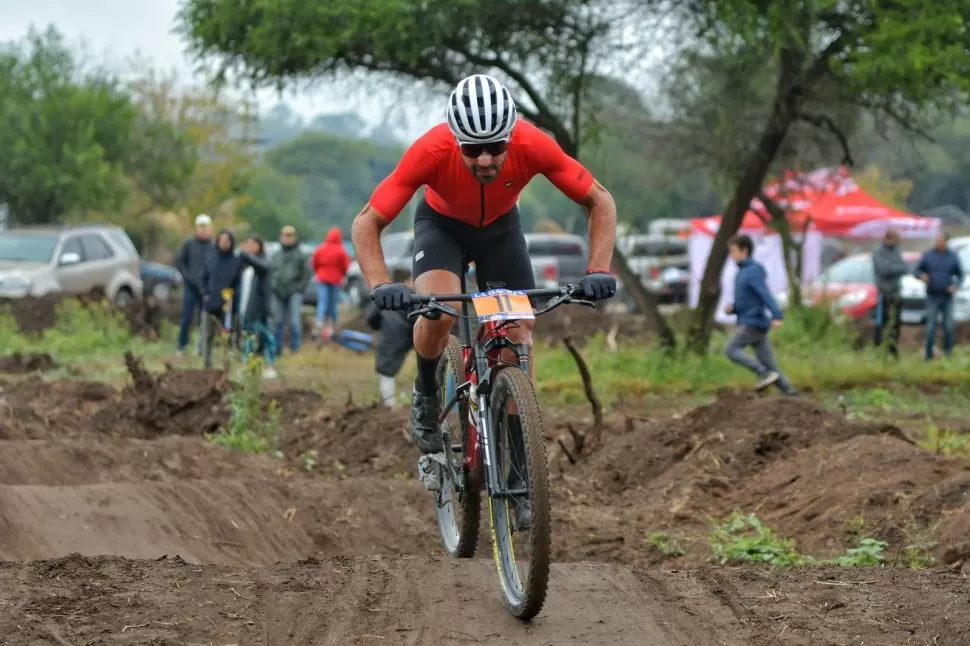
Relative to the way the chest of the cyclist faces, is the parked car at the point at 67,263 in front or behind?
behind

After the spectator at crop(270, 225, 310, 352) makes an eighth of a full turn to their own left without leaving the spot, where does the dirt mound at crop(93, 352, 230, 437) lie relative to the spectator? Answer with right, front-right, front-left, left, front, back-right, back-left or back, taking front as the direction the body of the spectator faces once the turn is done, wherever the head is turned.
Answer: front-right

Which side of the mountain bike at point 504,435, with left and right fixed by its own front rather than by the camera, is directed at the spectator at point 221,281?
back

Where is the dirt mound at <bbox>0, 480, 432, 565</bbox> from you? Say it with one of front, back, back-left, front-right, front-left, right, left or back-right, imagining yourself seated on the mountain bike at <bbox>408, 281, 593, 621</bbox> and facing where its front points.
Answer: back-right

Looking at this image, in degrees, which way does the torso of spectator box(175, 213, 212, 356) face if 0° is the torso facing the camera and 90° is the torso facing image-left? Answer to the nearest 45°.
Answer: approximately 315°

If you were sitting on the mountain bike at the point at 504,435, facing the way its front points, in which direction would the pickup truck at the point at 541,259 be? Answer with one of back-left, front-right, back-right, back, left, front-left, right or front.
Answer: back

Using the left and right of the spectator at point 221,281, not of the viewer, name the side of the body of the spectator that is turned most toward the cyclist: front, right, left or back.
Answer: front

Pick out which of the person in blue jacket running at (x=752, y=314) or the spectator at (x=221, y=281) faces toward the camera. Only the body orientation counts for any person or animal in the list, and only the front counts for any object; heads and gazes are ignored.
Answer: the spectator

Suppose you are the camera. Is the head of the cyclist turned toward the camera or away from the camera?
toward the camera

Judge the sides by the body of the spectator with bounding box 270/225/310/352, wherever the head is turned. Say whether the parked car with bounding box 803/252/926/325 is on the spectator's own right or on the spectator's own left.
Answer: on the spectator's own left

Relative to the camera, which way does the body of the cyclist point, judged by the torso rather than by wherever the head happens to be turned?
toward the camera

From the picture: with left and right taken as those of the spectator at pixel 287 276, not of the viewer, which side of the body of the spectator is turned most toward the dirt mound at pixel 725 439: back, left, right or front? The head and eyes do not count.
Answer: front

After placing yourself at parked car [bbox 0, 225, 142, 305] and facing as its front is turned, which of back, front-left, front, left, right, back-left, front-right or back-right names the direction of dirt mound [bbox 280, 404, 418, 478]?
front-left

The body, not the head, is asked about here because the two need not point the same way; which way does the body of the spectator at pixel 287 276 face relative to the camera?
toward the camera
